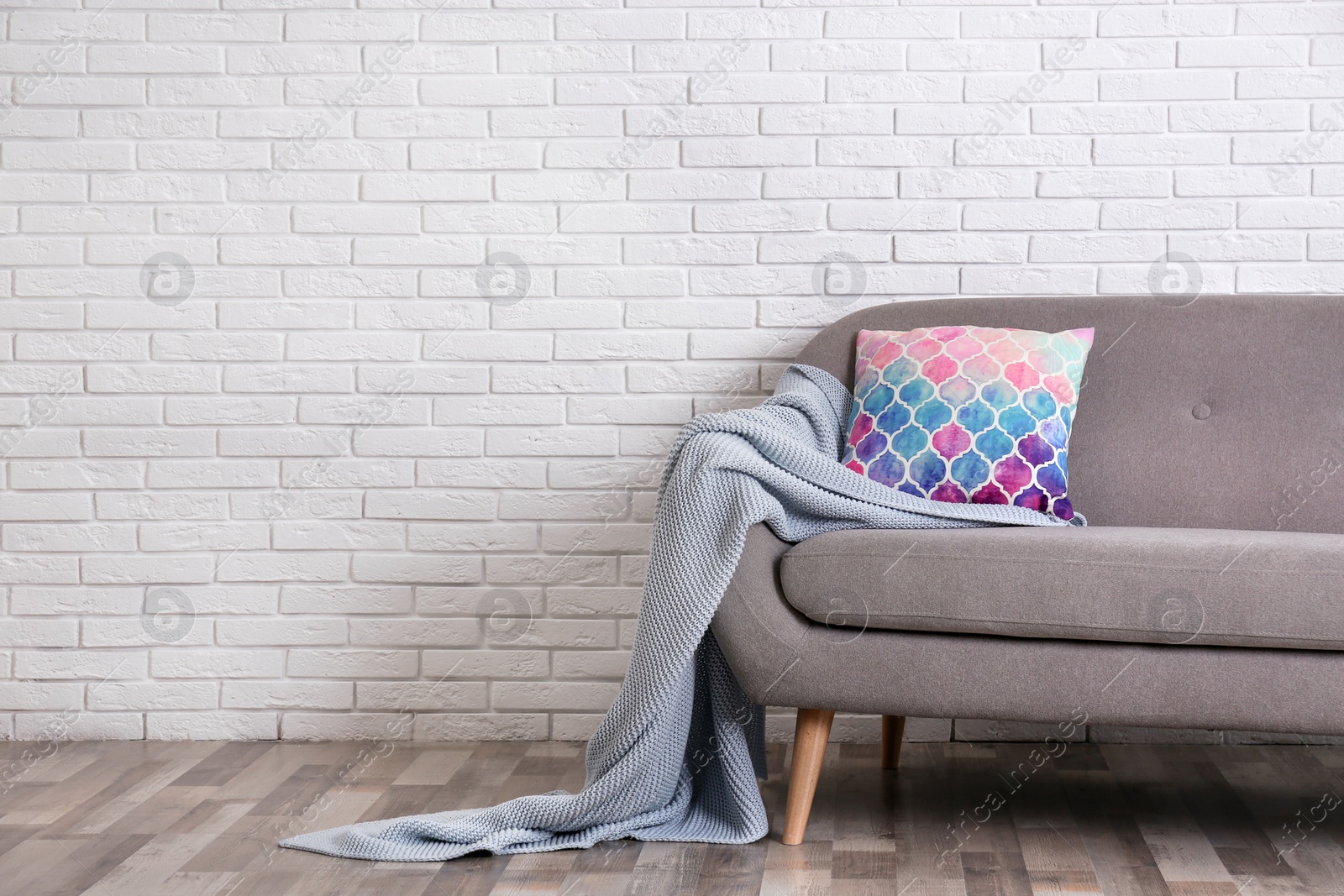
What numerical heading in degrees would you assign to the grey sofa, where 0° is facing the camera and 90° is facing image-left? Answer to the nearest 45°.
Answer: approximately 0°
